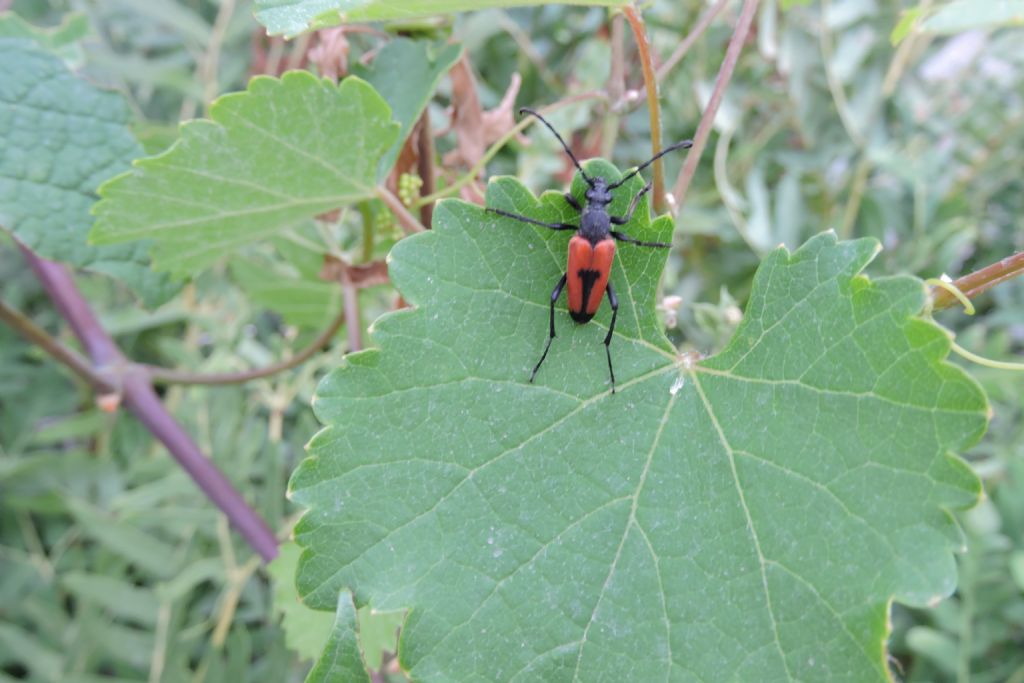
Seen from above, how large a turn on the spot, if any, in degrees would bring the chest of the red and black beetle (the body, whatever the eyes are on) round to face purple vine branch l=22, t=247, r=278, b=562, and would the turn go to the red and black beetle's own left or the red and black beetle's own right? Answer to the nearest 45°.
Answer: approximately 90° to the red and black beetle's own left

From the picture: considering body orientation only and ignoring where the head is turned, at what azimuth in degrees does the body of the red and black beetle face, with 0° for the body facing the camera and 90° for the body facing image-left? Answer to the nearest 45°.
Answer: approximately 180°

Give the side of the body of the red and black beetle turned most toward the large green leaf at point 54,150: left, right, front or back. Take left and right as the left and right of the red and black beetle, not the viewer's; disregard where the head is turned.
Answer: left
